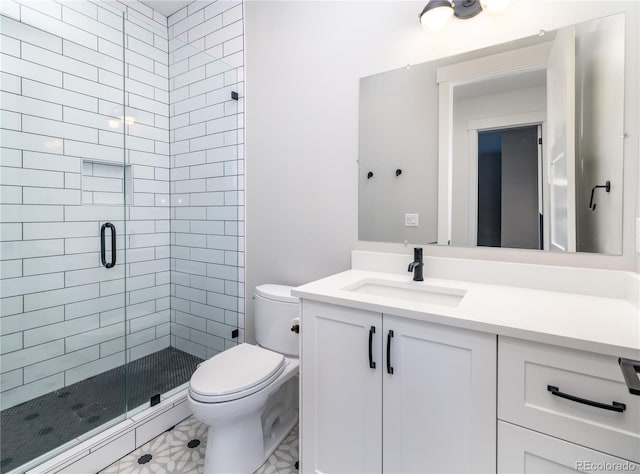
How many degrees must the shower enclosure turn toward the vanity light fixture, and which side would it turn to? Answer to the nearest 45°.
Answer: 0° — it already faces it

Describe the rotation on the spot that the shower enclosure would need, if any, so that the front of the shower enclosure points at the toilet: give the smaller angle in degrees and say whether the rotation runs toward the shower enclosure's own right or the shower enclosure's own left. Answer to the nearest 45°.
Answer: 0° — it already faces it

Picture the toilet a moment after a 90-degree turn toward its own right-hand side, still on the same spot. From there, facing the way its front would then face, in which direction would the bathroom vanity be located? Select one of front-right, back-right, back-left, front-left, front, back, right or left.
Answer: back

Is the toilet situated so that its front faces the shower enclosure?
no

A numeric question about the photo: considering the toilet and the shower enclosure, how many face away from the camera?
0

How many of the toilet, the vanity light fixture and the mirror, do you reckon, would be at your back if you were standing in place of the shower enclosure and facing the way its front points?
0

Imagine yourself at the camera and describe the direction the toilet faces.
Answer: facing the viewer and to the left of the viewer

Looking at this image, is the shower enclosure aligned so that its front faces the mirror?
yes

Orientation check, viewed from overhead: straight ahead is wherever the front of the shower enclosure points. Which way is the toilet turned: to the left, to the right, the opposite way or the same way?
to the right

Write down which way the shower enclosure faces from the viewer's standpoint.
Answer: facing the viewer and to the right of the viewer

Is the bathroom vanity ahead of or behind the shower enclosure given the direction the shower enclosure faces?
ahead
